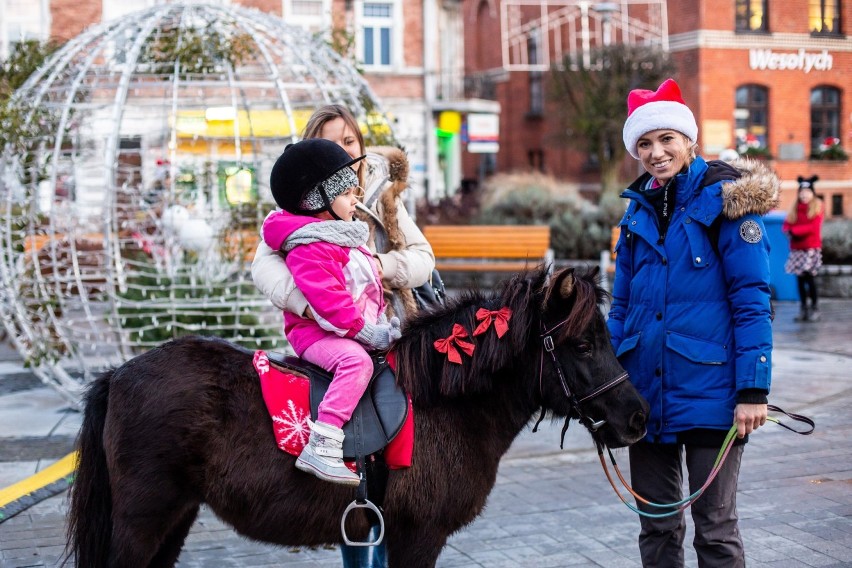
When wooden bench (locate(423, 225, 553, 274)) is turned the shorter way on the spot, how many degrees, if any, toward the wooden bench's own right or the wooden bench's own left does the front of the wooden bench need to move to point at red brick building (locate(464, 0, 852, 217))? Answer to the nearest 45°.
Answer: approximately 135° to the wooden bench's own left

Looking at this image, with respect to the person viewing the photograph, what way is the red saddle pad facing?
facing to the right of the viewer

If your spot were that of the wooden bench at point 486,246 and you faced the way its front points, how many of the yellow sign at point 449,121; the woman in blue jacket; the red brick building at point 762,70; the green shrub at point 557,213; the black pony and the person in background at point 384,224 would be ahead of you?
3

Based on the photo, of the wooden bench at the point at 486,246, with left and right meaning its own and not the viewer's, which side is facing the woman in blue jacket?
front

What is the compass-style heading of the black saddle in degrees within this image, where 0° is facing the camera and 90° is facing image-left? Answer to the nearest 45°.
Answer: approximately 270°

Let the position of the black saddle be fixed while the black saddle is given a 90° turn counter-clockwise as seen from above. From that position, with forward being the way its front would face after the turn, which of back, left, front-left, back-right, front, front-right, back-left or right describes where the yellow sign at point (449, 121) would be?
front

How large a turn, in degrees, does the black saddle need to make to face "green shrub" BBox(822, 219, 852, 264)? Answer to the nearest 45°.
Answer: approximately 45° to its left

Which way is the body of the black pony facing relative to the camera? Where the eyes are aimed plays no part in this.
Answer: to the viewer's right
